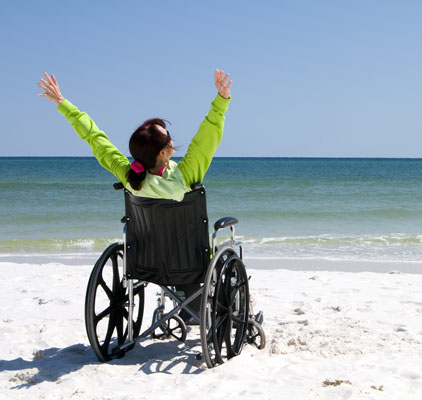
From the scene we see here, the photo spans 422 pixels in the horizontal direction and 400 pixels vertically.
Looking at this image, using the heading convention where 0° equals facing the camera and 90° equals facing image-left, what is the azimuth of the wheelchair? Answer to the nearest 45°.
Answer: approximately 225°

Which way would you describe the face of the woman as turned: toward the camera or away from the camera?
away from the camera

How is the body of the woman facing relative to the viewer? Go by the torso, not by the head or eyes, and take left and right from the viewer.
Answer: facing away from the viewer and to the right of the viewer
